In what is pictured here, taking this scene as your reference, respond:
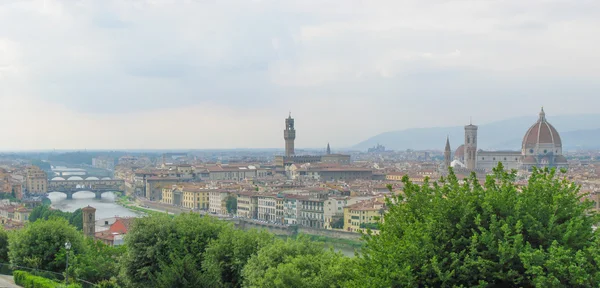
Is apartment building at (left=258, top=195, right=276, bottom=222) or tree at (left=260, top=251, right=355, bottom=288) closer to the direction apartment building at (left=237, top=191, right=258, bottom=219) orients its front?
the tree

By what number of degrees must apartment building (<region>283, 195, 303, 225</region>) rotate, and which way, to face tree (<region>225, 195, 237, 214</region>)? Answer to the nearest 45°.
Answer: approximately 90° to its right

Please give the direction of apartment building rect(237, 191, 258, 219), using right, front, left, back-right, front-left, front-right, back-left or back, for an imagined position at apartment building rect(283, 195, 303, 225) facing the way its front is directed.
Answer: right

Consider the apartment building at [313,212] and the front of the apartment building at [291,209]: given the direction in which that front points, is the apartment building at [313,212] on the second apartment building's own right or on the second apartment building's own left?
on the second apartment building's own left

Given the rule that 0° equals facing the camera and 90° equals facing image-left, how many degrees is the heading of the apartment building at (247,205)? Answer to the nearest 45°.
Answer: approximately 45°

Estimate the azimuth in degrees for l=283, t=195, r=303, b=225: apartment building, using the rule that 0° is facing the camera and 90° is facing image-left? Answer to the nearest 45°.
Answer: approximately 45°
